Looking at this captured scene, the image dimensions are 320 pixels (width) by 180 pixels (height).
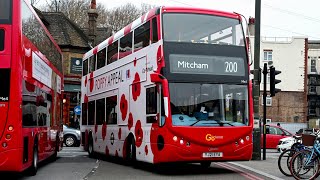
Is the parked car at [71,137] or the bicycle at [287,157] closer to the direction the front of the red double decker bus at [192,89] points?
the bicycle

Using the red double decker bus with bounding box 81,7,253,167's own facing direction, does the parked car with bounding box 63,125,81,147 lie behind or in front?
behind
